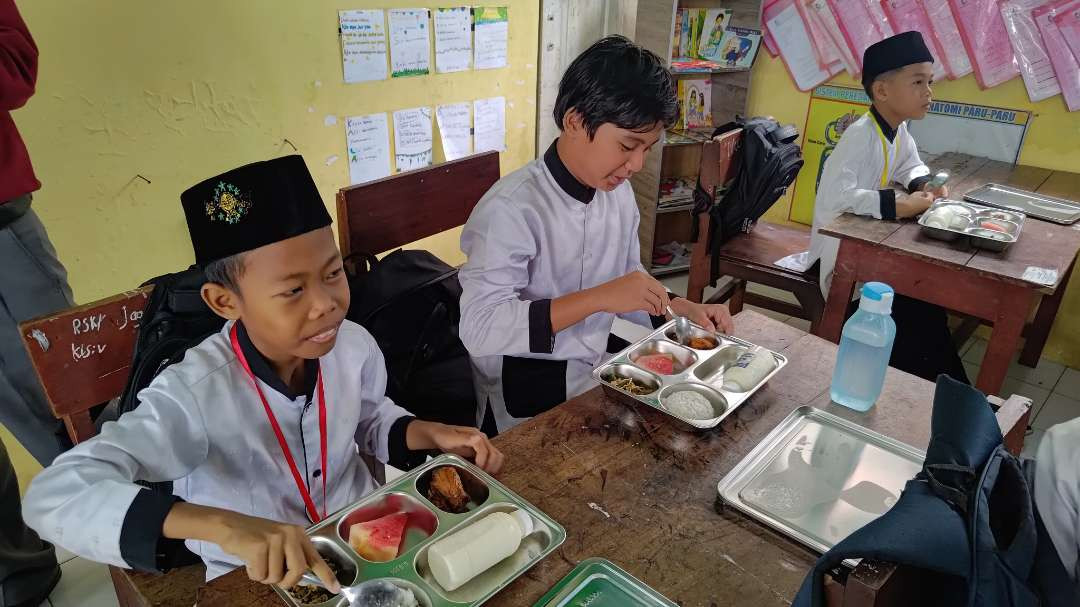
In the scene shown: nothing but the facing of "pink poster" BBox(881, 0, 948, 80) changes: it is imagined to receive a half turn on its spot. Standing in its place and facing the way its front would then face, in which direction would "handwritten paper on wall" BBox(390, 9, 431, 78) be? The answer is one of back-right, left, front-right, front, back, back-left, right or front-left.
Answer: back-left

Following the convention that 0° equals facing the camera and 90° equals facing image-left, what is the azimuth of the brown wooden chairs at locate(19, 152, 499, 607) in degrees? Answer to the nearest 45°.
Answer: approximately 315°

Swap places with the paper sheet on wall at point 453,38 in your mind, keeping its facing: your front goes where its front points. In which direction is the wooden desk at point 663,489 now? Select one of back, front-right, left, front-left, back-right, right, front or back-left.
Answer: front-right

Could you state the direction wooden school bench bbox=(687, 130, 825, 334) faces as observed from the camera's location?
facing the viewer and to the right of the viewer

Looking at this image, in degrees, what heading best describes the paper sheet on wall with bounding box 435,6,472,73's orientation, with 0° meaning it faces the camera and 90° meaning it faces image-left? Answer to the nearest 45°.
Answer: approximately 315°

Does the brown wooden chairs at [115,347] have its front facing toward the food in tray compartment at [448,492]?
yes

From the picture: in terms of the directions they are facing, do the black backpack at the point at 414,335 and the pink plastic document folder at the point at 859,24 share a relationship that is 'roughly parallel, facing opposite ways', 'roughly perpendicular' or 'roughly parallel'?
roughly perpendicular

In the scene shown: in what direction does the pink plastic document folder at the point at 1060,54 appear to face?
toward the camera

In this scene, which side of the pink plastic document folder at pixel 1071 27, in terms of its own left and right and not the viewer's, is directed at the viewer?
front

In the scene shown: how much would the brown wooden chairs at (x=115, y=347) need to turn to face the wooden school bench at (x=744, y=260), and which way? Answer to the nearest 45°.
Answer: approximately 45° to its left

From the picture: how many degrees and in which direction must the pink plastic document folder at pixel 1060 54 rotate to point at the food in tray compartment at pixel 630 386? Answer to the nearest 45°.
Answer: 0° — it already faces it

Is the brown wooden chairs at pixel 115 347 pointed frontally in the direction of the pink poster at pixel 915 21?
no
